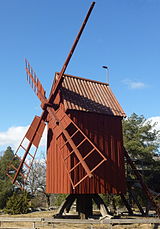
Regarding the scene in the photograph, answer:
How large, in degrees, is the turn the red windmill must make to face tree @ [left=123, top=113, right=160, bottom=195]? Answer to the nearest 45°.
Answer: approximately 180°

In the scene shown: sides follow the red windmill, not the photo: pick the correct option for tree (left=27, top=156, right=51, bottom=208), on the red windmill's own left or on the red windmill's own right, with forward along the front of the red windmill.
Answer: on the red windmill's own right

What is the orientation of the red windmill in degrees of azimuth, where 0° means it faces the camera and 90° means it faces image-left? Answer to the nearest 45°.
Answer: approximately 45°

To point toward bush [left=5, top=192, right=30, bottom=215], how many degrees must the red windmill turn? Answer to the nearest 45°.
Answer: approximately 90° to its right
